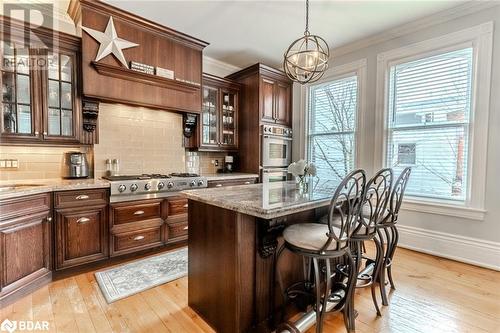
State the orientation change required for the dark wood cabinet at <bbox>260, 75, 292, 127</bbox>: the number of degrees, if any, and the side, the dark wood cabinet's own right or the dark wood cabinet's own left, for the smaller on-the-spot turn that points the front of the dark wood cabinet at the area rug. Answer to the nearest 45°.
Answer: approximately 90° to the dark wood cabinet's own right

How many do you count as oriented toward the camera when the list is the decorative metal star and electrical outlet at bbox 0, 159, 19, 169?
2

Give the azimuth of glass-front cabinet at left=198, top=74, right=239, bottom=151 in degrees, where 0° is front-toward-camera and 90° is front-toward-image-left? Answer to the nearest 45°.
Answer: approximately 315°

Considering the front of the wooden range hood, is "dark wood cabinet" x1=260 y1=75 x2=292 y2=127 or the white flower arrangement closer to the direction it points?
the white flower arrangement

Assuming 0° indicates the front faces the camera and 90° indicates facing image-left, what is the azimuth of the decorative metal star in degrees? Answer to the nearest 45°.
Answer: approximately 0°
